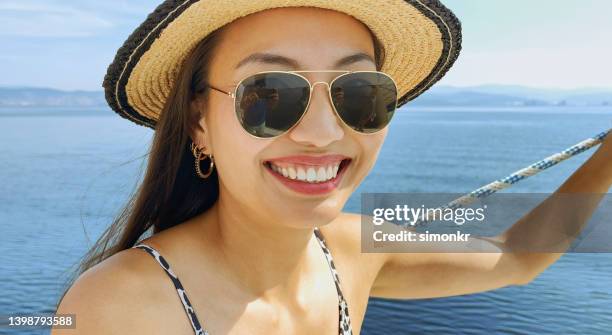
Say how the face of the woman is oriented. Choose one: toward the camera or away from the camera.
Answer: toward the camera

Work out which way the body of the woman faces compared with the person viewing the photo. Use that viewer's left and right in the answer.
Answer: facing the viewer and to the right of the viewer
